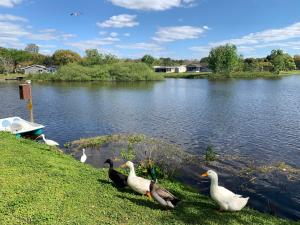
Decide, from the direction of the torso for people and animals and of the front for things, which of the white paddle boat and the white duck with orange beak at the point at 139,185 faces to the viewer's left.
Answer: the white duck with orange beak

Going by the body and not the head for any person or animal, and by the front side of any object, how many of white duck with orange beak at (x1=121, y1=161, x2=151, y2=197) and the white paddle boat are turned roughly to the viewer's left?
1

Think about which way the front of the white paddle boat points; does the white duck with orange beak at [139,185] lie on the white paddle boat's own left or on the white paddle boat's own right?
on the white paddle boat's own right

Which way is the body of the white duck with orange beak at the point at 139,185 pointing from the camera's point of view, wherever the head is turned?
to the viewer's left

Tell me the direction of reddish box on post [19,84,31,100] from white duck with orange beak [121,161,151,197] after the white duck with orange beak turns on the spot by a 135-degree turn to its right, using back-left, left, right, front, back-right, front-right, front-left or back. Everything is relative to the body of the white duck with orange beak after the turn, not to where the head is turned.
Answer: left

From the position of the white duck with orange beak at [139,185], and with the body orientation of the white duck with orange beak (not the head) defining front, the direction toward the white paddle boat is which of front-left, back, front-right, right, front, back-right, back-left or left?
front-right

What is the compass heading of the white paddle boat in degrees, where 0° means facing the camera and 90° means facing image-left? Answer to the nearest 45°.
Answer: approximately 270°

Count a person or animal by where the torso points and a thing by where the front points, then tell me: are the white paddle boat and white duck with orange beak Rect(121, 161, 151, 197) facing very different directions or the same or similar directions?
very different directions
